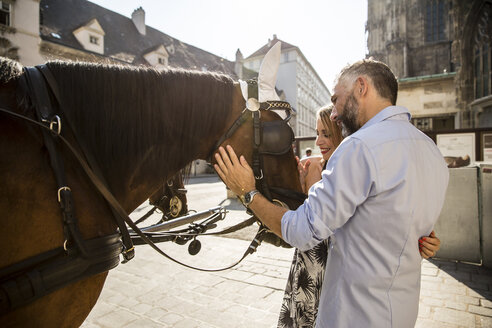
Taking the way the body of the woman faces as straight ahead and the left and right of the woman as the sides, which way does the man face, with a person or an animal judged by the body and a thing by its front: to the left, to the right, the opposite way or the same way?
to the right

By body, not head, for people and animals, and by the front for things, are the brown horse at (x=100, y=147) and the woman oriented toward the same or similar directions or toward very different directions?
very different directions

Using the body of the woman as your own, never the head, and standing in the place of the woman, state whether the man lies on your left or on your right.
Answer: on your left

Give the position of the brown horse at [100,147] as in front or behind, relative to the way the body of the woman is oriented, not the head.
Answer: in front

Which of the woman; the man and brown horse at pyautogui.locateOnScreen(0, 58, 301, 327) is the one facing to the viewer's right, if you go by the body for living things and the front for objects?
the brown horse

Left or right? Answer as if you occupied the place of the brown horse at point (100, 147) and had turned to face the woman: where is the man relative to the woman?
right

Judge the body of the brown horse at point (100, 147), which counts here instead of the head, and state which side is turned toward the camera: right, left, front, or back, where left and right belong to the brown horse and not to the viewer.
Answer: right

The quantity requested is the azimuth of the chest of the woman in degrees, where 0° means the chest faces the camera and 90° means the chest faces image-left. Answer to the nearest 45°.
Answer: approximately 45°

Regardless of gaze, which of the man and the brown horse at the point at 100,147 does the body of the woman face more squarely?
the brown horse

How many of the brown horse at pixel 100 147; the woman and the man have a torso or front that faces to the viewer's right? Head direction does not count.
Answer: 1

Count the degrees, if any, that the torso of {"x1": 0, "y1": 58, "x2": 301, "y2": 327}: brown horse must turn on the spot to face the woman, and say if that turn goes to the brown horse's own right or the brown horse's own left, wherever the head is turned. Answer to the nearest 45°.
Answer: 0° — it already faces them

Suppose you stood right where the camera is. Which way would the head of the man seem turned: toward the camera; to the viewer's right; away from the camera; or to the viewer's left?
to the viewer's left

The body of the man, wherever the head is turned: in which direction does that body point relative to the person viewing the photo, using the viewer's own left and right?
facing away from the viewer and to the left of the viewer
